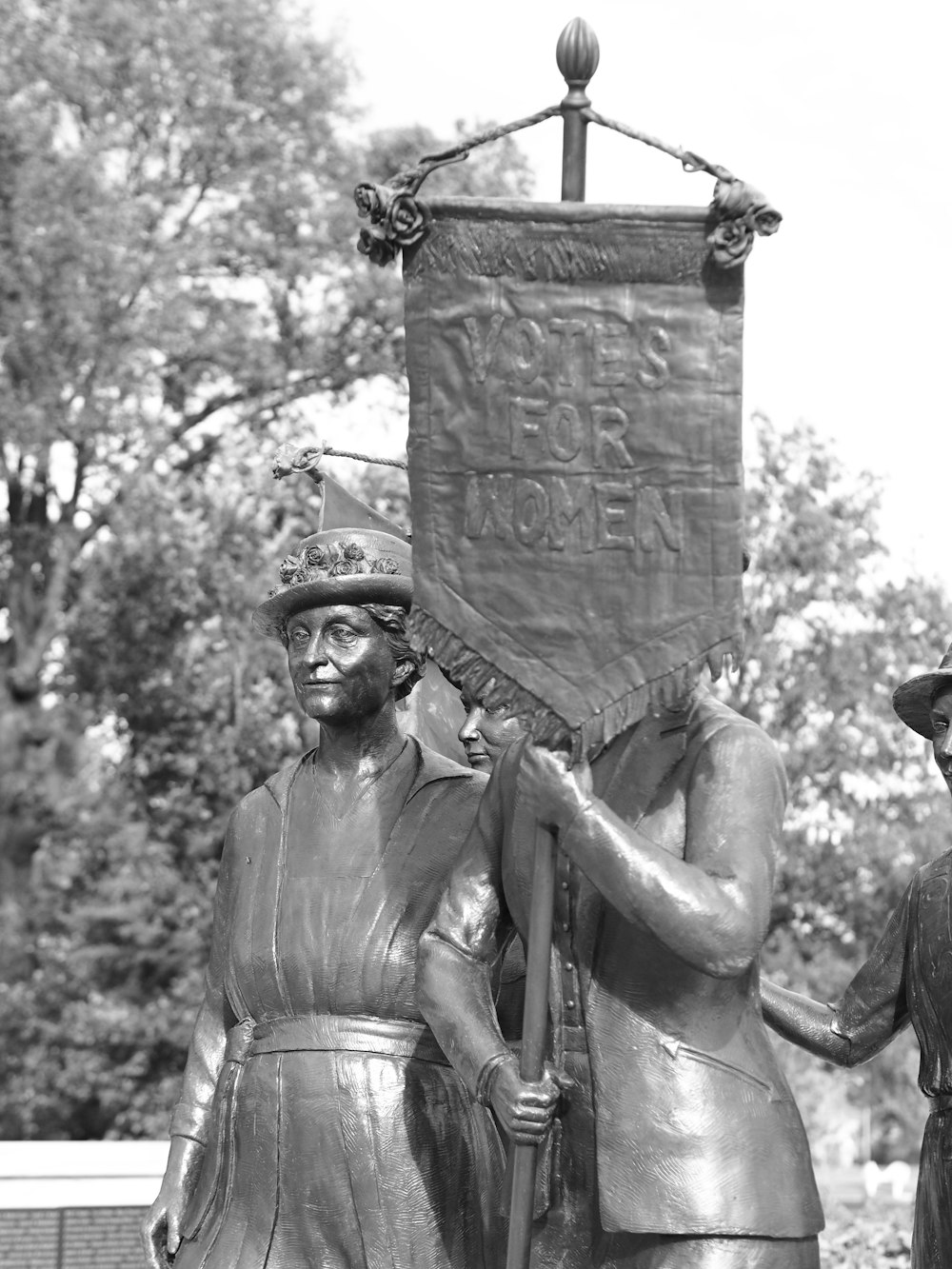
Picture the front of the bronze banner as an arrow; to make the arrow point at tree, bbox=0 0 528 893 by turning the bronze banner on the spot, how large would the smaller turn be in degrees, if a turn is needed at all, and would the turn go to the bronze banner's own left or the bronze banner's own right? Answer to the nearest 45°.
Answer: approximately 180°

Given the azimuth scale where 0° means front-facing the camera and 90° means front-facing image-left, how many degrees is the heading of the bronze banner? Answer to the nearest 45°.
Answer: approximately 0°

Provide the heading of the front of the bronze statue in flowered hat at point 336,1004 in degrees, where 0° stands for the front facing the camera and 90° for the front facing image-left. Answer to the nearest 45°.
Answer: approximately 45°

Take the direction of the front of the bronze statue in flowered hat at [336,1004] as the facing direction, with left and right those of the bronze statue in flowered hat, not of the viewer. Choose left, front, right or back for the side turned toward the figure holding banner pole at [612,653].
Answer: left

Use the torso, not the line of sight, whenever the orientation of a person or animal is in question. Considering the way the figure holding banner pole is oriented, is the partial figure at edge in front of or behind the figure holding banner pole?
behind

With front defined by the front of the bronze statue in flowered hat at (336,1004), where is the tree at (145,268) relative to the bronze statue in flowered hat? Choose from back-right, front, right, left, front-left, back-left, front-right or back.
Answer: back-right

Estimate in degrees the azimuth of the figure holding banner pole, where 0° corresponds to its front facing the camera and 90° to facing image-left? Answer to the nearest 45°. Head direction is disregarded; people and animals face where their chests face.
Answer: approximately 45°

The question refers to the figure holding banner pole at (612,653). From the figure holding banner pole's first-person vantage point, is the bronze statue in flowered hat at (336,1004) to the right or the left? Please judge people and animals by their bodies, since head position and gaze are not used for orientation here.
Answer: on its right
